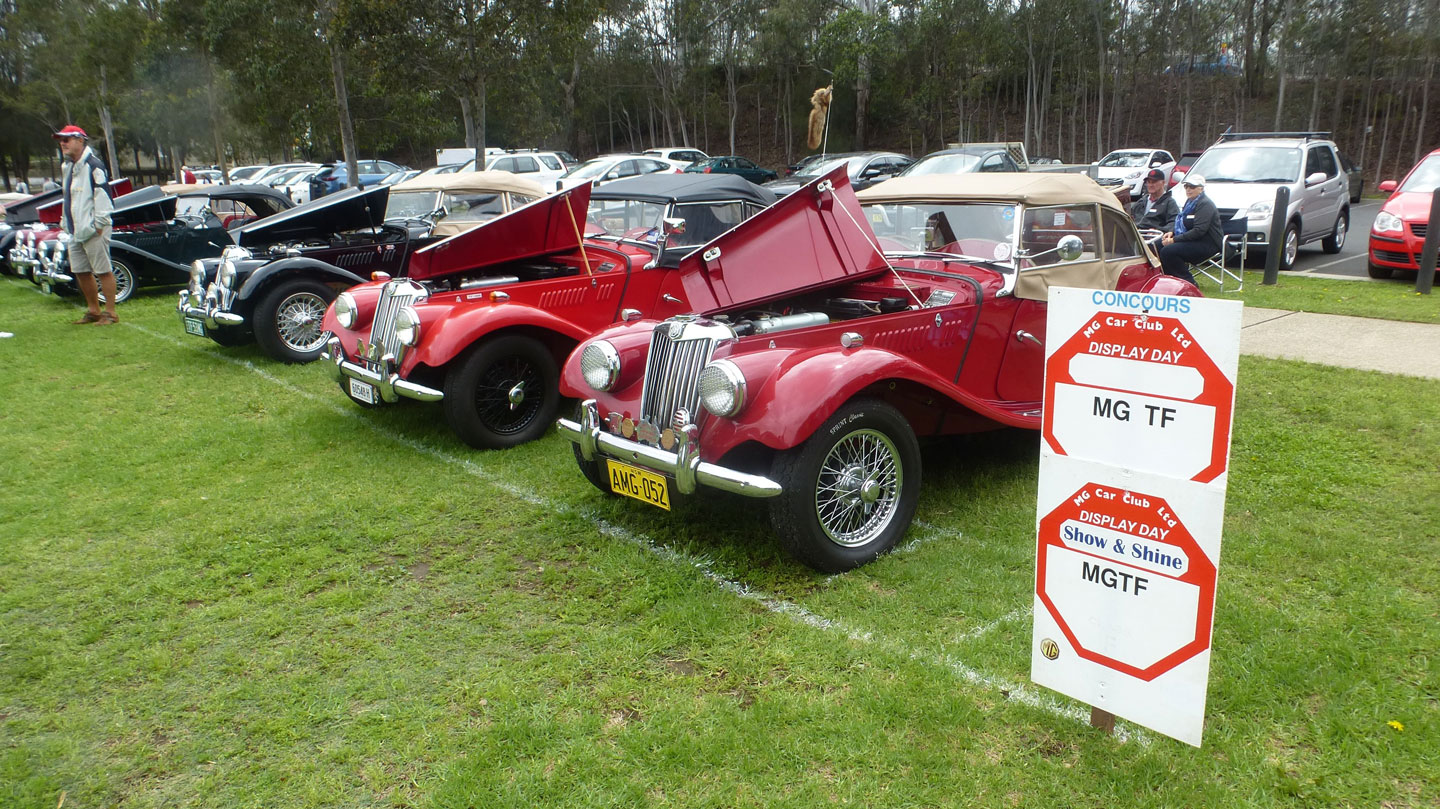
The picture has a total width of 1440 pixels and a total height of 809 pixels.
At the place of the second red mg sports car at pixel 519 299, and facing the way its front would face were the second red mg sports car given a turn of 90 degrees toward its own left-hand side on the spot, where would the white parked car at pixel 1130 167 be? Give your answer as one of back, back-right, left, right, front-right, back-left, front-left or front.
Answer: left

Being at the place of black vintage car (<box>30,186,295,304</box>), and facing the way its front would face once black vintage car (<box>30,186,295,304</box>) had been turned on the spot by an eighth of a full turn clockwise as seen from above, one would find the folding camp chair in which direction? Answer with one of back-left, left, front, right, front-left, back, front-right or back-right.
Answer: back-left

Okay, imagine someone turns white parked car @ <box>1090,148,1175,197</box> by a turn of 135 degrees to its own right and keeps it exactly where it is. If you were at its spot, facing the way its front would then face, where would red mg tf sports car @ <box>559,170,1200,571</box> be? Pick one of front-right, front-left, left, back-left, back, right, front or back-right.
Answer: back

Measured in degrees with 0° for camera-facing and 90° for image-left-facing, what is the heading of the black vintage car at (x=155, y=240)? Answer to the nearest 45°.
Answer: approximately 45°

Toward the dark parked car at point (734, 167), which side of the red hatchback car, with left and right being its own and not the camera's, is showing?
right

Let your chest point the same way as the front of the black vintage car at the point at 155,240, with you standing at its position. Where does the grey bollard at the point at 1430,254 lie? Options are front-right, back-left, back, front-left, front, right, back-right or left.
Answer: left

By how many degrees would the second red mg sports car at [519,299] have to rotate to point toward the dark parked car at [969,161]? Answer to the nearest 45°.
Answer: approximately 180°

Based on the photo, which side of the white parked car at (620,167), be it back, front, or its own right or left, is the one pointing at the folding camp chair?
left

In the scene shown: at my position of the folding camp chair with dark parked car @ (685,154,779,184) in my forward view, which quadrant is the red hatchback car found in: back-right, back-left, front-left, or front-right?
front-right

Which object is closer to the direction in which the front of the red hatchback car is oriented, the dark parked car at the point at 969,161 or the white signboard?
the white signboard

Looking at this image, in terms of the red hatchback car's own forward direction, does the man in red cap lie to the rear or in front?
in front
